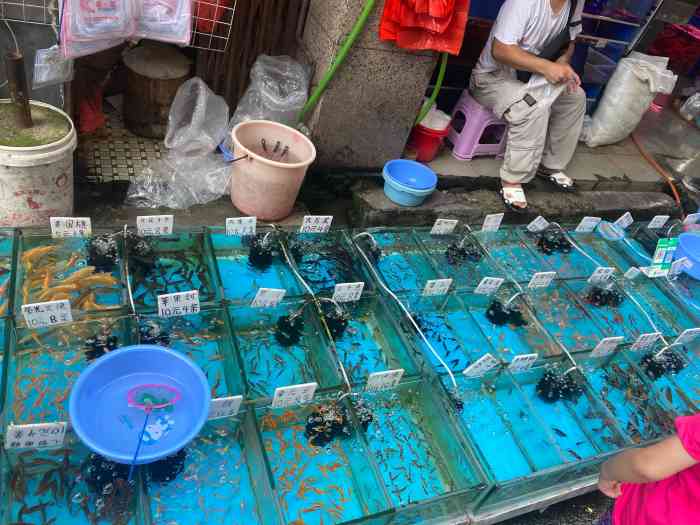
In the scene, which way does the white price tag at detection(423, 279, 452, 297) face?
toward the camera

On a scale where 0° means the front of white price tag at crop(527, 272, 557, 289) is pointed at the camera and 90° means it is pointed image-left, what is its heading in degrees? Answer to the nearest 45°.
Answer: approximately 0°

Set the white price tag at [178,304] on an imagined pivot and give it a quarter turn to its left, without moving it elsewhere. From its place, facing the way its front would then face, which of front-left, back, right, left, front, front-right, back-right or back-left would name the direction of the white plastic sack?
front-left

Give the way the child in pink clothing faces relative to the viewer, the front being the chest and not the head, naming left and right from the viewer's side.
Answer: facing to the left of the viewer

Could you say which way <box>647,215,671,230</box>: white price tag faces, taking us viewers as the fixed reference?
facing the viewer

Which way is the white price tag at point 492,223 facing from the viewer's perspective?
toward the camera

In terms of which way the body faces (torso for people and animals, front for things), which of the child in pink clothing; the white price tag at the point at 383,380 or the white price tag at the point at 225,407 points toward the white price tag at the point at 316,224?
the child in pink clothing

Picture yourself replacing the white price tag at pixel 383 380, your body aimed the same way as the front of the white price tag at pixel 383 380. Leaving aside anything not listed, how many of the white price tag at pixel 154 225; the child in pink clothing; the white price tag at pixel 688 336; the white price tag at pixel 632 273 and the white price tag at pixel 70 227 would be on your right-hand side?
2

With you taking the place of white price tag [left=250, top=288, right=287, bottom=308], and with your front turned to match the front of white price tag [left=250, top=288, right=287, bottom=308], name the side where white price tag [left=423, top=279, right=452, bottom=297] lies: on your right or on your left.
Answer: on your left

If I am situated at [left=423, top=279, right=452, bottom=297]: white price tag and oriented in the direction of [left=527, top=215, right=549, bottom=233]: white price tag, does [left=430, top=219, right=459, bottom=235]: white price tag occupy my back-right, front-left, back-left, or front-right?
front-left

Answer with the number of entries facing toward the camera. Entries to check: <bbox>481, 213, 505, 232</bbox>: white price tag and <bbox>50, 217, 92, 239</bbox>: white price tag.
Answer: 2

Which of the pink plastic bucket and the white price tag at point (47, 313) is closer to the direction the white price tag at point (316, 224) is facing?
the white price tag

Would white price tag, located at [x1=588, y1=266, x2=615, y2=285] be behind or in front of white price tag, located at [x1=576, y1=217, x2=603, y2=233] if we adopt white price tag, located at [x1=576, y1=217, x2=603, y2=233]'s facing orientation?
in front
